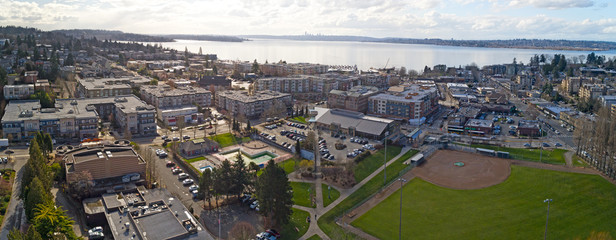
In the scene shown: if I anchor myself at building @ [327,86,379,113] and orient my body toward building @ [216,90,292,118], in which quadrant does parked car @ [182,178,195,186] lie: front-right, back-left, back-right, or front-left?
front-left

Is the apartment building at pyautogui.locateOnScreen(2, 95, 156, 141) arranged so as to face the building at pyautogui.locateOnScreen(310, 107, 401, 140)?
no

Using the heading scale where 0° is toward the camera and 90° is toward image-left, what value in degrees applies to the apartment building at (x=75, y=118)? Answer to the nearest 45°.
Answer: approximately 0°

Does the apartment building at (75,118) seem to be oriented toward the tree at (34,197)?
yes

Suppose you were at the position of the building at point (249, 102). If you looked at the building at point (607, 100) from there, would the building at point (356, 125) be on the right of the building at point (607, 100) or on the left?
right

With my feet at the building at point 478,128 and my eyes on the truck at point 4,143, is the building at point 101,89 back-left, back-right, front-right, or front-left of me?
front-right

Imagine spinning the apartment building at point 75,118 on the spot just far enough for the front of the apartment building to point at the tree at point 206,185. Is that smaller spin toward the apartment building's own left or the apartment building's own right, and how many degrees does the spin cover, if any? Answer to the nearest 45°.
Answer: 0° — it already faces it

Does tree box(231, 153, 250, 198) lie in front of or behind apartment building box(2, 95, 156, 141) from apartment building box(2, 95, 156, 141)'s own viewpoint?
in front

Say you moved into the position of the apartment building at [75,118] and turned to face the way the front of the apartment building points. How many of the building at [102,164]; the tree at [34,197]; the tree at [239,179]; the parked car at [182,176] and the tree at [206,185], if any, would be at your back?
0

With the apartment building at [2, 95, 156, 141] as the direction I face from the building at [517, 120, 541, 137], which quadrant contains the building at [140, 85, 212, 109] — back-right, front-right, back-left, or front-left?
front-right

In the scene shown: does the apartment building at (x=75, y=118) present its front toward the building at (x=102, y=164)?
yes

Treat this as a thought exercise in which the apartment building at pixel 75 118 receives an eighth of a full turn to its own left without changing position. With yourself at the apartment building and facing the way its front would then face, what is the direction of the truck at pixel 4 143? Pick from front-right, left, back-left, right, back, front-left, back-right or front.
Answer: right

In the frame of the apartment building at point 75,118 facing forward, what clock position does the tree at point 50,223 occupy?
The tree is roughly at 12 o'clock from the apartment building.

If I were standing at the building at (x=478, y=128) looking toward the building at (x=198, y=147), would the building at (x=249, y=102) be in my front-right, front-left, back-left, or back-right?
front-right

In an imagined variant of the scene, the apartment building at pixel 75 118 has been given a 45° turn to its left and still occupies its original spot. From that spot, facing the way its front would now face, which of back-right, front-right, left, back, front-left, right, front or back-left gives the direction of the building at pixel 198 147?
front

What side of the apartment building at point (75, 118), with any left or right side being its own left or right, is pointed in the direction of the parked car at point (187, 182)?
front

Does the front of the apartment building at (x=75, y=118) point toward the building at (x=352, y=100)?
no

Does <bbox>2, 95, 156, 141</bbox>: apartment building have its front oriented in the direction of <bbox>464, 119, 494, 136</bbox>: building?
no

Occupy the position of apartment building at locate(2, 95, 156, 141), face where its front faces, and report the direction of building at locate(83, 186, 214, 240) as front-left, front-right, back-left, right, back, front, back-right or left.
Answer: front

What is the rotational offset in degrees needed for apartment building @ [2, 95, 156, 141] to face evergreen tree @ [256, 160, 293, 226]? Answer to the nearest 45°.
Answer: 0° — it already faces it

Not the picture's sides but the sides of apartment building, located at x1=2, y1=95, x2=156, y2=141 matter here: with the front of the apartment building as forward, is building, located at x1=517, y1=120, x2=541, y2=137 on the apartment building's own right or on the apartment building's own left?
on the apartment building's own left

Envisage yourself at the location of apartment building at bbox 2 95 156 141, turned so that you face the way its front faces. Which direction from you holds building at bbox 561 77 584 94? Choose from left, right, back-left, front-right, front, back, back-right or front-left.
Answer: left

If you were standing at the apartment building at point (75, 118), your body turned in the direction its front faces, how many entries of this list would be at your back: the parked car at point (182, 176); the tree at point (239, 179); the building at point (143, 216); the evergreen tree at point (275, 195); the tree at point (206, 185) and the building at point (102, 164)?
0
